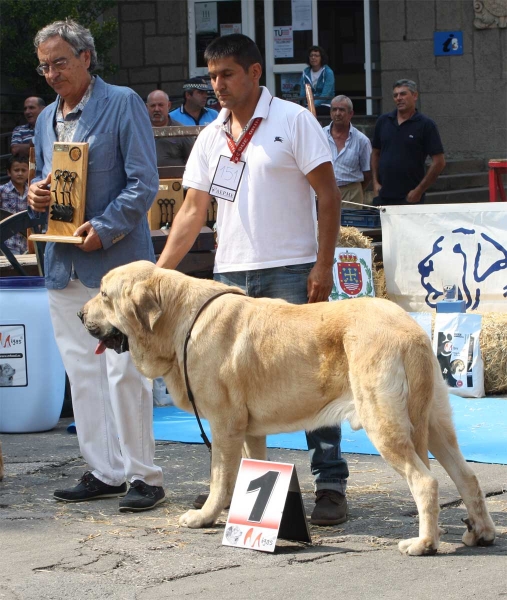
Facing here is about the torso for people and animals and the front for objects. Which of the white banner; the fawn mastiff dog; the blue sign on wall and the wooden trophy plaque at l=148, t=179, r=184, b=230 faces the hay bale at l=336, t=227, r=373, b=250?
the blue sign on wall

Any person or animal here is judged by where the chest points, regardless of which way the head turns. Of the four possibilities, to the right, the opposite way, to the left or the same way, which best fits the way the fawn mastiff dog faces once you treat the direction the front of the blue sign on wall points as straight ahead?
to the right

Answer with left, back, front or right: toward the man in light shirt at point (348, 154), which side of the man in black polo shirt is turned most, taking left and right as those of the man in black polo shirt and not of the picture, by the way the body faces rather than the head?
right

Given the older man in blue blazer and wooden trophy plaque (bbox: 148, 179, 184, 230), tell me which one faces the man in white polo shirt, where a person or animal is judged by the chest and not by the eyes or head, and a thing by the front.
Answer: the wooden trophy plaque

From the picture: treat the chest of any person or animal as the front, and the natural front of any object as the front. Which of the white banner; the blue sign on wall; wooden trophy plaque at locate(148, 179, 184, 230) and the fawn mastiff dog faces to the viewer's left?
the fawn mastiff dog

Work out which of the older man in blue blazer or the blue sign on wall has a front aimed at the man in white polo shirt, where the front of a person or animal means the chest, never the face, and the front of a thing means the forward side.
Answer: the blue sign on wall

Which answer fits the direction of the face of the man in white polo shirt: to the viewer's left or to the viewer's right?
to the viewer's left
